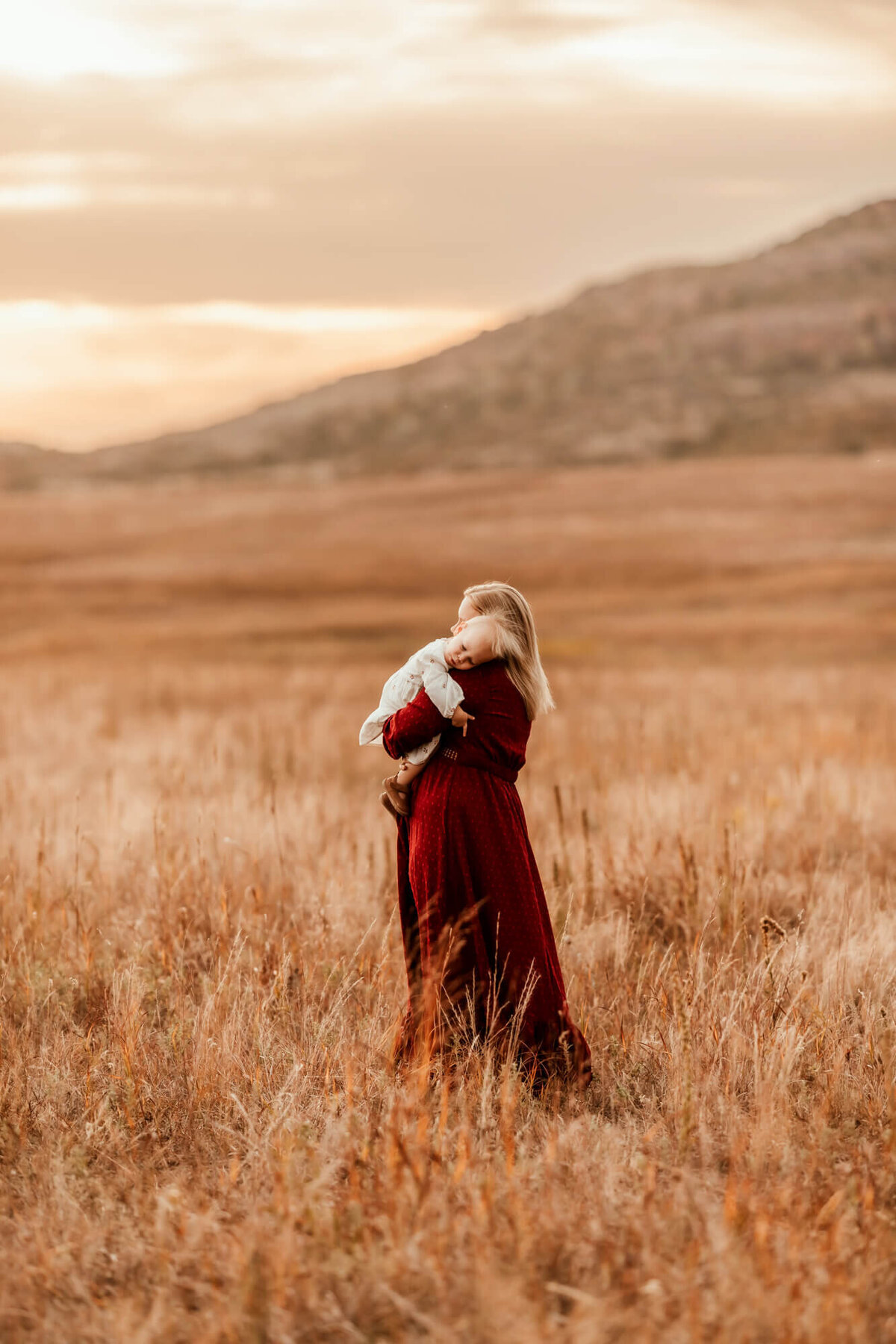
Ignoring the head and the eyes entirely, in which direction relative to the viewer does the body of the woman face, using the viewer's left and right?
facing to the left of the viewer
